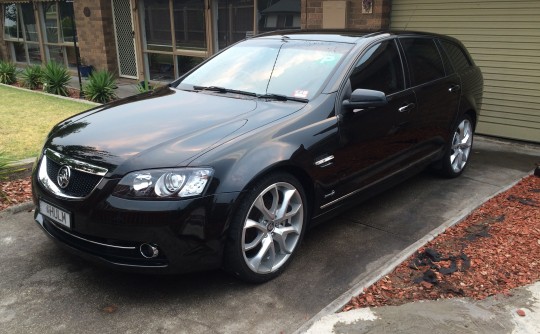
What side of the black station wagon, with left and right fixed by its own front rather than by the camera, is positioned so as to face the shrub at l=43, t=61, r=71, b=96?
right

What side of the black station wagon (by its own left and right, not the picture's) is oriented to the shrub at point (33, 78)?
right

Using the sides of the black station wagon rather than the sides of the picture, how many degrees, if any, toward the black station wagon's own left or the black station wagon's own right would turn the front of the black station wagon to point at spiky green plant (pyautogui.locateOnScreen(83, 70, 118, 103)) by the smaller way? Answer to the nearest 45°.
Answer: approximately 90° to the black station wagon's own right

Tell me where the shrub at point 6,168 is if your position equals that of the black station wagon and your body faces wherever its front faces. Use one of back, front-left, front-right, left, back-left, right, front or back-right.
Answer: right

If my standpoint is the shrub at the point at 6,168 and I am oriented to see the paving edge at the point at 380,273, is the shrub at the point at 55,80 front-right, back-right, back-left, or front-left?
back-left

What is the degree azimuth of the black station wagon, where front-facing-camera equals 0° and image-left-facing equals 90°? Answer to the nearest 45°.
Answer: approximately 45°

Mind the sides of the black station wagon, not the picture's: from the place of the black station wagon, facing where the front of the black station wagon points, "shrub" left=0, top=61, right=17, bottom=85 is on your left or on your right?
on your right
